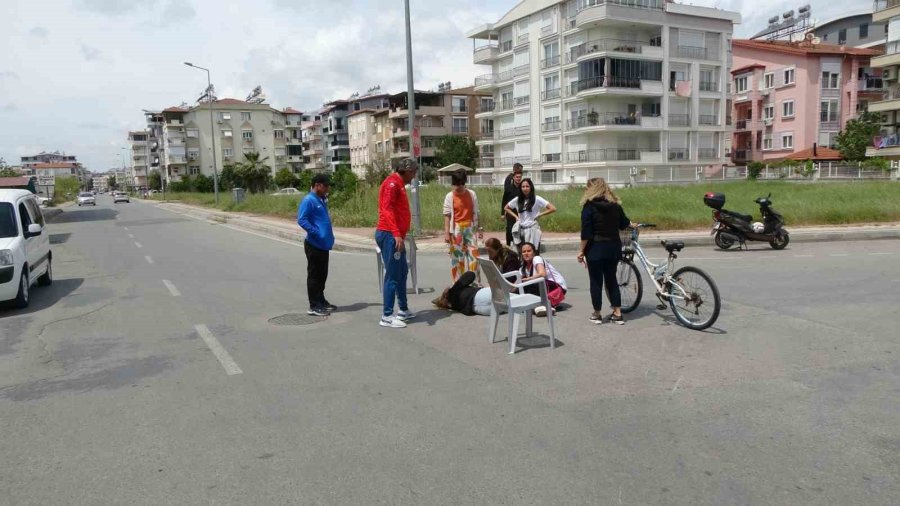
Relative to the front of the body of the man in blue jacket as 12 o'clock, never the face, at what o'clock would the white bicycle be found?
The white bicycle is roughly at 1 o'clock from the man in blue jacket.

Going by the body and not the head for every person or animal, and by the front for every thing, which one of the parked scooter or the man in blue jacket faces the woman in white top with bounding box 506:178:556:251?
the man in blue jacket

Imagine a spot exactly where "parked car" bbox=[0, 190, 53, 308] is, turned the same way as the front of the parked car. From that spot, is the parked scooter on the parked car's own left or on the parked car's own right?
on the parked car's own left

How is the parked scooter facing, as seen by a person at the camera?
facing to the right of the viewer

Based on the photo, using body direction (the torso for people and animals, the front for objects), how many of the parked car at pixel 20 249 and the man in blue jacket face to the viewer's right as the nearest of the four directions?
1

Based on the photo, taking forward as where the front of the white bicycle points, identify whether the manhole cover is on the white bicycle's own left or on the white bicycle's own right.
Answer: on the white bicycle's own left

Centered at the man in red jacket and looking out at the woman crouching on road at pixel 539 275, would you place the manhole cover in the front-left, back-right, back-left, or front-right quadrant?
back-left

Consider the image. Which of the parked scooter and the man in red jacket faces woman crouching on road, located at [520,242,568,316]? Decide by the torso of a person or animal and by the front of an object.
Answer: the man in red jacket

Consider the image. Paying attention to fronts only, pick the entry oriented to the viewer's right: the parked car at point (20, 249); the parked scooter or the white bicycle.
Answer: the parked scooter

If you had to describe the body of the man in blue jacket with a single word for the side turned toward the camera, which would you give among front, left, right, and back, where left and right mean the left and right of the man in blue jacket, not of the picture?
right

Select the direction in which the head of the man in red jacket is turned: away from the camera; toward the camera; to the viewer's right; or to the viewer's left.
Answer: to the viewer's right
